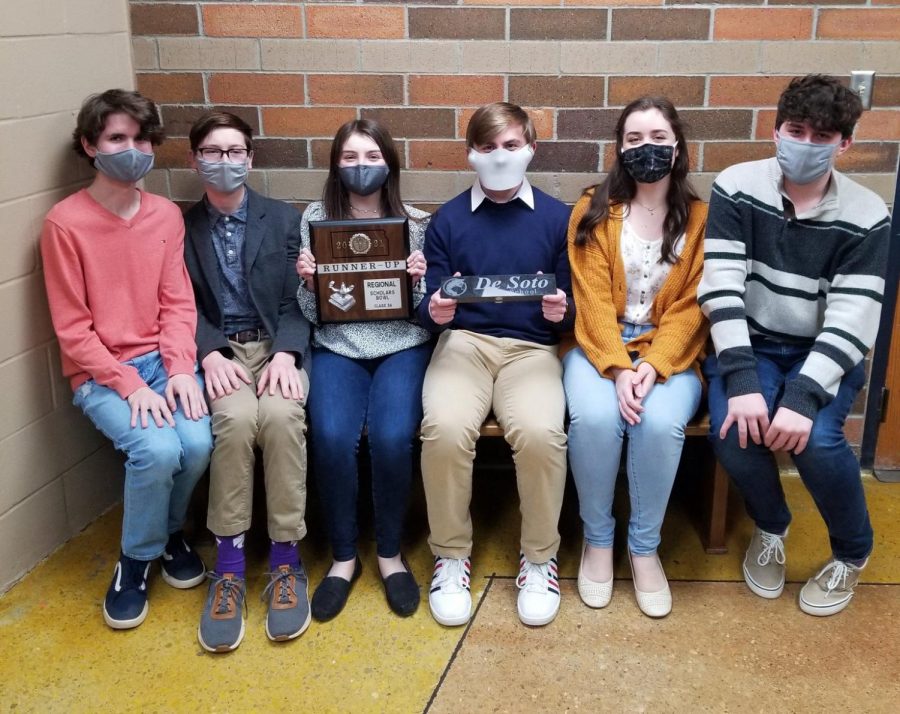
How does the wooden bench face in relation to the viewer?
toward the camera

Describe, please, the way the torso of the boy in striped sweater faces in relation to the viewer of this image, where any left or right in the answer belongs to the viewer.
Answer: facing the viewer

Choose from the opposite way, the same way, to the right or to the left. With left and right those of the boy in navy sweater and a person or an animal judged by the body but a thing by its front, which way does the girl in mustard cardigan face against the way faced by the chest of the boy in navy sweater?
the same way

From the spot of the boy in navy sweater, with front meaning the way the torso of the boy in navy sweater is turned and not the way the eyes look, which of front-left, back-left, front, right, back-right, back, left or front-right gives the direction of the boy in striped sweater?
left

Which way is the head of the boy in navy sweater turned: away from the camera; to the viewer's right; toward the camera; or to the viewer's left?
toward the camera

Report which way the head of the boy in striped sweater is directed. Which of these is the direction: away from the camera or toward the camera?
toward the camera

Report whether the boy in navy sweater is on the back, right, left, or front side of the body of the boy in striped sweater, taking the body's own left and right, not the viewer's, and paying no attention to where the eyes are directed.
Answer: right

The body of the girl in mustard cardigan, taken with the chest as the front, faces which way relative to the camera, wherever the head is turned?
toward the camera

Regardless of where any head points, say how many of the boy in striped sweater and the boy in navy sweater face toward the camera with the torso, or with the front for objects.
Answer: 2

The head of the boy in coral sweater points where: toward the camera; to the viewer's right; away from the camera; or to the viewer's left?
toward the camera

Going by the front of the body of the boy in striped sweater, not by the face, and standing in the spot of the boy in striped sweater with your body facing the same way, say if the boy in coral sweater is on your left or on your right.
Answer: on your right

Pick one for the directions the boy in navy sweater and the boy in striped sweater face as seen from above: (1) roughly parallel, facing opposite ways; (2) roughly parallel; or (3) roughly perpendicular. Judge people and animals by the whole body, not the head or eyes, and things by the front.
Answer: roughly parallel

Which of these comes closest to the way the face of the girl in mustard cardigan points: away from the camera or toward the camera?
toward the camera

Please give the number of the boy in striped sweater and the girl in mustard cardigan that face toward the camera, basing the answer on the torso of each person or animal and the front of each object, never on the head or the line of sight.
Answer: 2
